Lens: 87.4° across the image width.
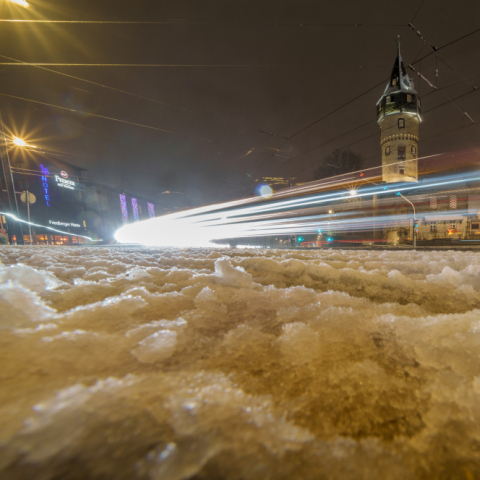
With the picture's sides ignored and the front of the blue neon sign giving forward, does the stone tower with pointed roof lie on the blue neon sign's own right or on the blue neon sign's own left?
on the blue neon sign's own left

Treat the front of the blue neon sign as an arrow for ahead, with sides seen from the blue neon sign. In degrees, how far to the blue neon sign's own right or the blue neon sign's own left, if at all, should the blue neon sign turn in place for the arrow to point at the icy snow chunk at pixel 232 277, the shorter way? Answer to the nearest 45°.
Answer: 0° — it already faces it

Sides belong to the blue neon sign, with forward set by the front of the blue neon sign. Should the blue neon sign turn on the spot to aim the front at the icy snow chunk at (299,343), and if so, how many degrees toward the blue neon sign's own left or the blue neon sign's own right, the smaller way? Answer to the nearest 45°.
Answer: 0° — it already faces it

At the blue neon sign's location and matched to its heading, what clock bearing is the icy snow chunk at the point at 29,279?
The icy snow chunk is roughly at 12 o'clock from the blue neon sign.

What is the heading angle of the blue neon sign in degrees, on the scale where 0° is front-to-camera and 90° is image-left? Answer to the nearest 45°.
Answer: approximately 0°

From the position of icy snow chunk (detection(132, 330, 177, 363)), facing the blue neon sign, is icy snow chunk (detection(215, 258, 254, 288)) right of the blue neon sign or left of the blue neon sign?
right

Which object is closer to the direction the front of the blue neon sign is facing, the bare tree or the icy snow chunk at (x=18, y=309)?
the icy snow chunk

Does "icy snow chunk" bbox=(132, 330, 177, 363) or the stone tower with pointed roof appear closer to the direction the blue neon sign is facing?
the icy snow chunk
